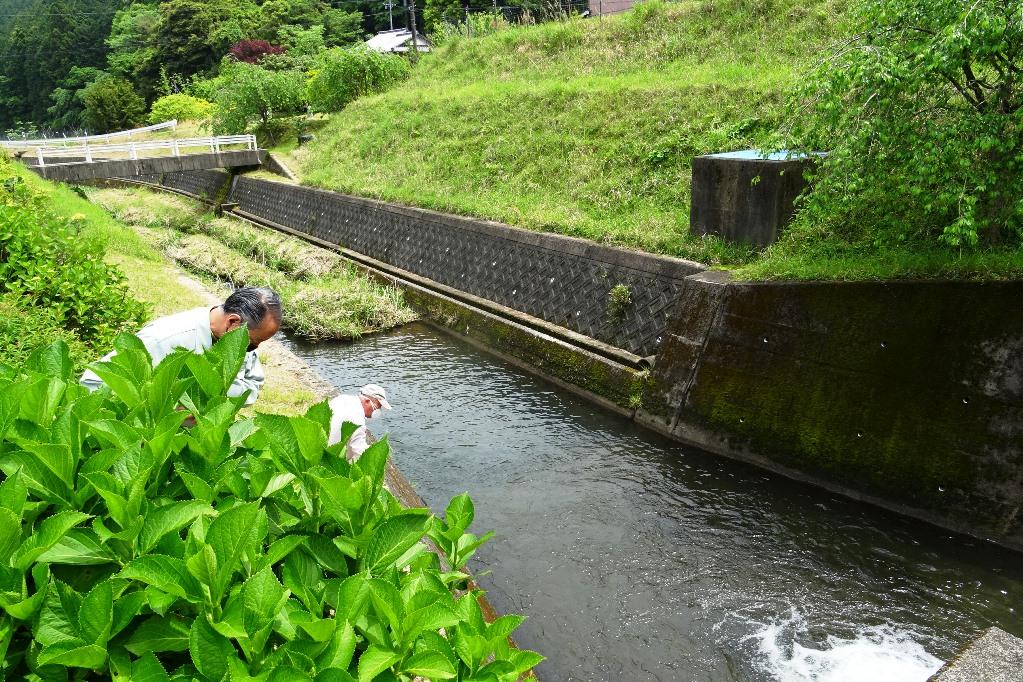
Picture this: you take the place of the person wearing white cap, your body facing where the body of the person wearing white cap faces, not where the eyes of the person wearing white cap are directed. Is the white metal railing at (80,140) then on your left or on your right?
on your left

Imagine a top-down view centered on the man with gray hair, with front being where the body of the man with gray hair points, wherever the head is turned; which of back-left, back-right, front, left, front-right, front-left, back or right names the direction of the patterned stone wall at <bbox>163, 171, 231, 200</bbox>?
left

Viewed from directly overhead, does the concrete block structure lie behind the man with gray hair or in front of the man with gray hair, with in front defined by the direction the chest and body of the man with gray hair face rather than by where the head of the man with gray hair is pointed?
in front

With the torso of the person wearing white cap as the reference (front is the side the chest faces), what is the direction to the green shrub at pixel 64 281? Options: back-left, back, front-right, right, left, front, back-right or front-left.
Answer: back-left

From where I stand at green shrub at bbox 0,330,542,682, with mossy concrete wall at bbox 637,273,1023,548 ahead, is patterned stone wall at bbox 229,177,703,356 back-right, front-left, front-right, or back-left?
front-left

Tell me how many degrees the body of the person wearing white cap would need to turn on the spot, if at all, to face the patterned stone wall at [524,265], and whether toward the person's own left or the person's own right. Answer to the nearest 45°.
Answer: approximately 90° to the person's own left

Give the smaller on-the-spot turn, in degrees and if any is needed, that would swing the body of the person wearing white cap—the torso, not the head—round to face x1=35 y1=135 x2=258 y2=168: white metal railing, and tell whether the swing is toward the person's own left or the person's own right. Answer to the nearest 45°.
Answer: approximately 90° to the person's own left

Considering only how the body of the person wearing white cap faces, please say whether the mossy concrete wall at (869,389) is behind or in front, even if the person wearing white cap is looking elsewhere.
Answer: in front

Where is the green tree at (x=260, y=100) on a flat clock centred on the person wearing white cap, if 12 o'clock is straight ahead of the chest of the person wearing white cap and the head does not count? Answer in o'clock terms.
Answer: The green tree is roughly at 9 o'clock from the person wearing white cap.

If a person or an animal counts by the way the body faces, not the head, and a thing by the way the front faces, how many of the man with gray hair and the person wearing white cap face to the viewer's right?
2

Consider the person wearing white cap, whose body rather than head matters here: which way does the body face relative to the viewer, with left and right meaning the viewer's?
facing to the right of the viewer

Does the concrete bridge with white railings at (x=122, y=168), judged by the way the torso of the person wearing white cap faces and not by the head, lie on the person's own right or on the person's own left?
on the person's own left

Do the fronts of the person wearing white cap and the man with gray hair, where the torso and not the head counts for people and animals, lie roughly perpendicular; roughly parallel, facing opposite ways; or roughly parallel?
roughly parallel

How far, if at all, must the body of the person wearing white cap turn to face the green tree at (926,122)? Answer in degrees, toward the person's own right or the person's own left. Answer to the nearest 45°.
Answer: approximately 45° to the person's own left

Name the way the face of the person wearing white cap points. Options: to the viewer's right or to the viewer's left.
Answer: to the viewer's right

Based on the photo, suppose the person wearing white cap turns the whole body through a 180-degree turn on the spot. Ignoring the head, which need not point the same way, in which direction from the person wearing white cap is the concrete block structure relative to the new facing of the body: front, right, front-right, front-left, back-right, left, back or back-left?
back-right

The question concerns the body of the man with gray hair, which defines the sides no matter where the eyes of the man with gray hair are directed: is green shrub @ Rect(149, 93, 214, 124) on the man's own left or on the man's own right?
on the man's own left

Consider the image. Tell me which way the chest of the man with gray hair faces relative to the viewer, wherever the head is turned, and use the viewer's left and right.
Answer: facing to the right of the viewer
